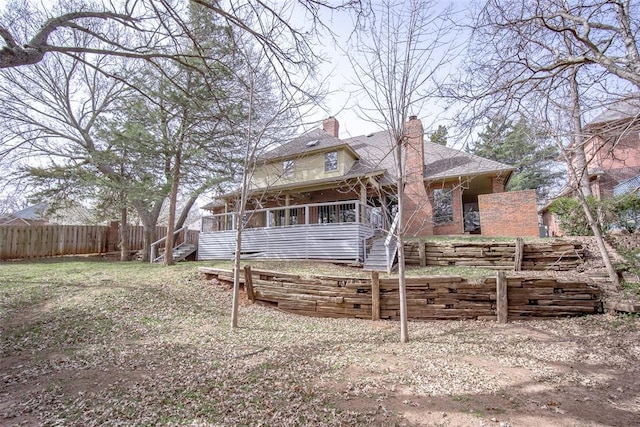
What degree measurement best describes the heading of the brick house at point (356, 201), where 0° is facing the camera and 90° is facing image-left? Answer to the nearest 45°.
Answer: approximately 180°

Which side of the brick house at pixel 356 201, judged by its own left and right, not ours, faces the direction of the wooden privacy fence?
left

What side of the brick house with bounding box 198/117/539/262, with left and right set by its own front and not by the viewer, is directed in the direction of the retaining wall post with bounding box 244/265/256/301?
back

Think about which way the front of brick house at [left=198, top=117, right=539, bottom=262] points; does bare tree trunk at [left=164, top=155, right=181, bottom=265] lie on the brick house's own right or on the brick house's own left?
on the brick house's own left

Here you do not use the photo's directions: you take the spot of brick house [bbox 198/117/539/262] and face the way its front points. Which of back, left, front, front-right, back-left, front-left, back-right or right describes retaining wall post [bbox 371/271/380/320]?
back

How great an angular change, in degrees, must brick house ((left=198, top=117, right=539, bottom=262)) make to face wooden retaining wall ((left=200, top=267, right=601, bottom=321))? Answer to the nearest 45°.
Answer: approximately 180°
